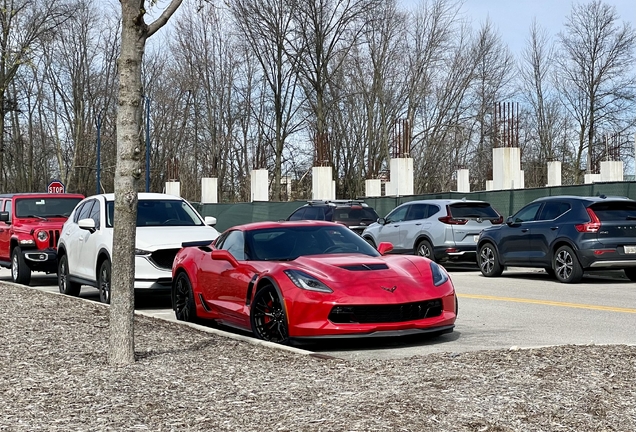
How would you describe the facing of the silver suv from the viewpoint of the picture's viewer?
facing away from the viewer and to the left of the viewer

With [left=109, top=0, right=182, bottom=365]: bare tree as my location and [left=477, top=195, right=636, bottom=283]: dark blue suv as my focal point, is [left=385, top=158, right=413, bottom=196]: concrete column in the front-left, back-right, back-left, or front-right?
front-left

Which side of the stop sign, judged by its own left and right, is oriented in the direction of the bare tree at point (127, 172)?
front

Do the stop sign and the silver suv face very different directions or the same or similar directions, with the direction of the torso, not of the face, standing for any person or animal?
very different directions

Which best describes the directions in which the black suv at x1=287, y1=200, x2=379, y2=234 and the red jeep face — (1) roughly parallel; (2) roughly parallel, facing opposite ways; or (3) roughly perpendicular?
roughly parallel, facing opposite ways

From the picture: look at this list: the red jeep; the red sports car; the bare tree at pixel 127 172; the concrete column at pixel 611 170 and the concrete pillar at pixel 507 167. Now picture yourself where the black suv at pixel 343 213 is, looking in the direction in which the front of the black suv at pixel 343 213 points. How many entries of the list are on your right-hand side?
2

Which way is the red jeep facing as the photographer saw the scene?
facing the viewer and to the right of the viewer

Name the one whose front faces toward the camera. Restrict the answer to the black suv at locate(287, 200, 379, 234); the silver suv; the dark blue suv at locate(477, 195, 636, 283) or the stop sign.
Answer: the stop sign

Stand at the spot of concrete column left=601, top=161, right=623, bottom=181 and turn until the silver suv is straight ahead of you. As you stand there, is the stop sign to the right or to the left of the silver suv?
right

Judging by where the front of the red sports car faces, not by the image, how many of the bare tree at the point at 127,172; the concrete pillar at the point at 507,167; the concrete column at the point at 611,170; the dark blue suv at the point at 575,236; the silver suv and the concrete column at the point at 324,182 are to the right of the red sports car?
1

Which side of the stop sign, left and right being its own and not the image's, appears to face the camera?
front

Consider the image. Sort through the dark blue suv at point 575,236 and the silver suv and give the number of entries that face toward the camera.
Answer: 0

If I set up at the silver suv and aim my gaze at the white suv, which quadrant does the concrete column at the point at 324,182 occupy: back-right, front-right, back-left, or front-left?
back-right

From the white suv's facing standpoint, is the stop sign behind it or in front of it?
behind

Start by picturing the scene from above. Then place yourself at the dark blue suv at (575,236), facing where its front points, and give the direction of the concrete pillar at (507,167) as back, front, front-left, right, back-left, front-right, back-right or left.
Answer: front-right

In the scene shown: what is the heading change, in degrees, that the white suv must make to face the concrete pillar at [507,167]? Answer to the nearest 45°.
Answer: approximately 90° to its left
